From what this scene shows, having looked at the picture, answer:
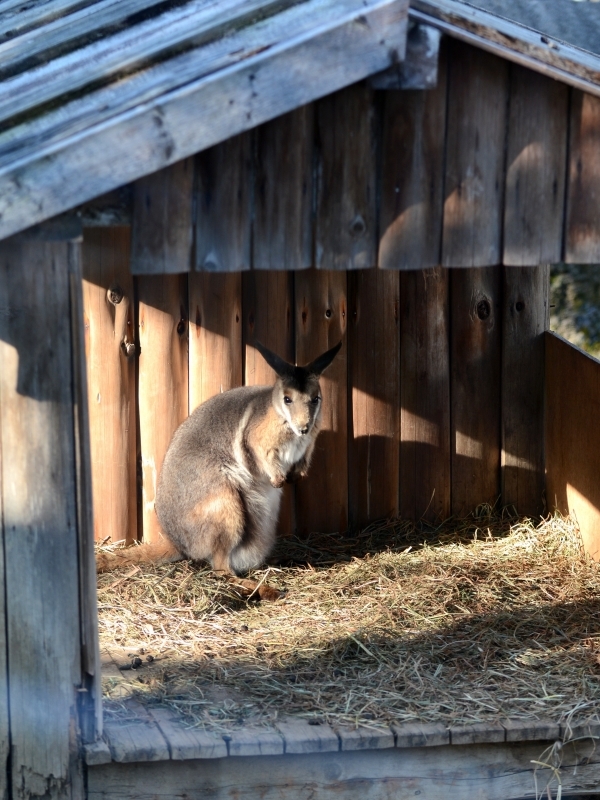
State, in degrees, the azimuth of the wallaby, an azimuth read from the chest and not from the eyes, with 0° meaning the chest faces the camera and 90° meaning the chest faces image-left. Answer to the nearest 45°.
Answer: approximately 315°

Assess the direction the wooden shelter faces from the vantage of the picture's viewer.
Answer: facing the viewer
